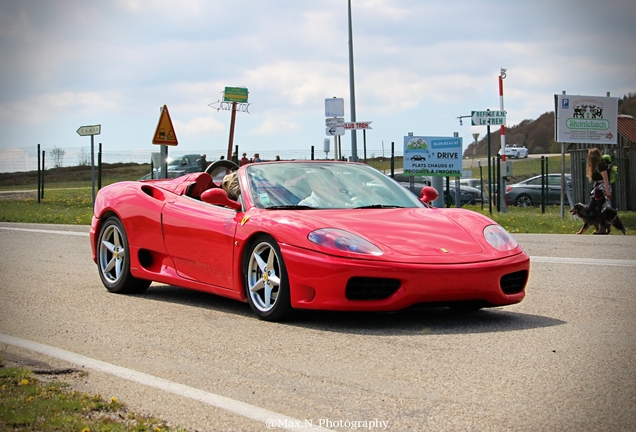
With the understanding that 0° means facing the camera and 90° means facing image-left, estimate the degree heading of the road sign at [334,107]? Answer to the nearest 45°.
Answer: approximately 0°

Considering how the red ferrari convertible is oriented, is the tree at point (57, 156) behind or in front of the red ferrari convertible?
behind

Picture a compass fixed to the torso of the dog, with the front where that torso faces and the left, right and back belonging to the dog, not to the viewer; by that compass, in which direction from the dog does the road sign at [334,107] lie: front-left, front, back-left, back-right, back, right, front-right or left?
front-right

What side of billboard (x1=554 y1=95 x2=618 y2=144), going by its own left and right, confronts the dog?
front

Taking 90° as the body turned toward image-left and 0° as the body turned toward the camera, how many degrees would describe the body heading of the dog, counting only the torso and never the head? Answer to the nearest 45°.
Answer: approximately 90°

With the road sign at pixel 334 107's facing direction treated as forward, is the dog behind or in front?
in front

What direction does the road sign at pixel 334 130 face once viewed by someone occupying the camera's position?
facing the viewer

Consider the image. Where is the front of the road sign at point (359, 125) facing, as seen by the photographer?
facing the viewer

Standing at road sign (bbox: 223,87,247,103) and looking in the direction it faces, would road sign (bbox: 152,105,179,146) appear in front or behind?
in front

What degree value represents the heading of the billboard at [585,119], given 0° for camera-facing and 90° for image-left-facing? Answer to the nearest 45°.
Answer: approximately 0°

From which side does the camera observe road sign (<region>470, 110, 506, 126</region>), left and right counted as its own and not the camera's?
front
